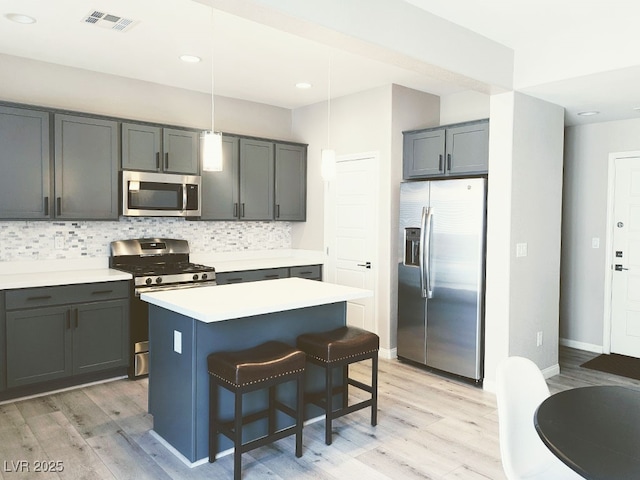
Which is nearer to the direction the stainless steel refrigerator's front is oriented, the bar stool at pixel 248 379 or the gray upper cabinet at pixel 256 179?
the bar stool

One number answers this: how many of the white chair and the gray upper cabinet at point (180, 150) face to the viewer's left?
0

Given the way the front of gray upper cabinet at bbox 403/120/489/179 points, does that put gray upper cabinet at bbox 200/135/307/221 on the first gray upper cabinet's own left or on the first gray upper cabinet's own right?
on the first gray upper cabinet's own right

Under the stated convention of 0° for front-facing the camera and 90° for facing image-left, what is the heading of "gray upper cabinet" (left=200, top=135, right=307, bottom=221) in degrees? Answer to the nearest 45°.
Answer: approximately 315°

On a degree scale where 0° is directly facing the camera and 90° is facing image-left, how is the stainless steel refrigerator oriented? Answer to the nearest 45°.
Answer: approximately 45°

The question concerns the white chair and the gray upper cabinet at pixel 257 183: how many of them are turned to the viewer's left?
0

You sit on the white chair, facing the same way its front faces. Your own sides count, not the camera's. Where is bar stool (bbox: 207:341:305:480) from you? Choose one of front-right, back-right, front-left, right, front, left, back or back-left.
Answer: back-right

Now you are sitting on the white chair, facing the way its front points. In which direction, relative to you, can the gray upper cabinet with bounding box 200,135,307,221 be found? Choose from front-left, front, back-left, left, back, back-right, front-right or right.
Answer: back
